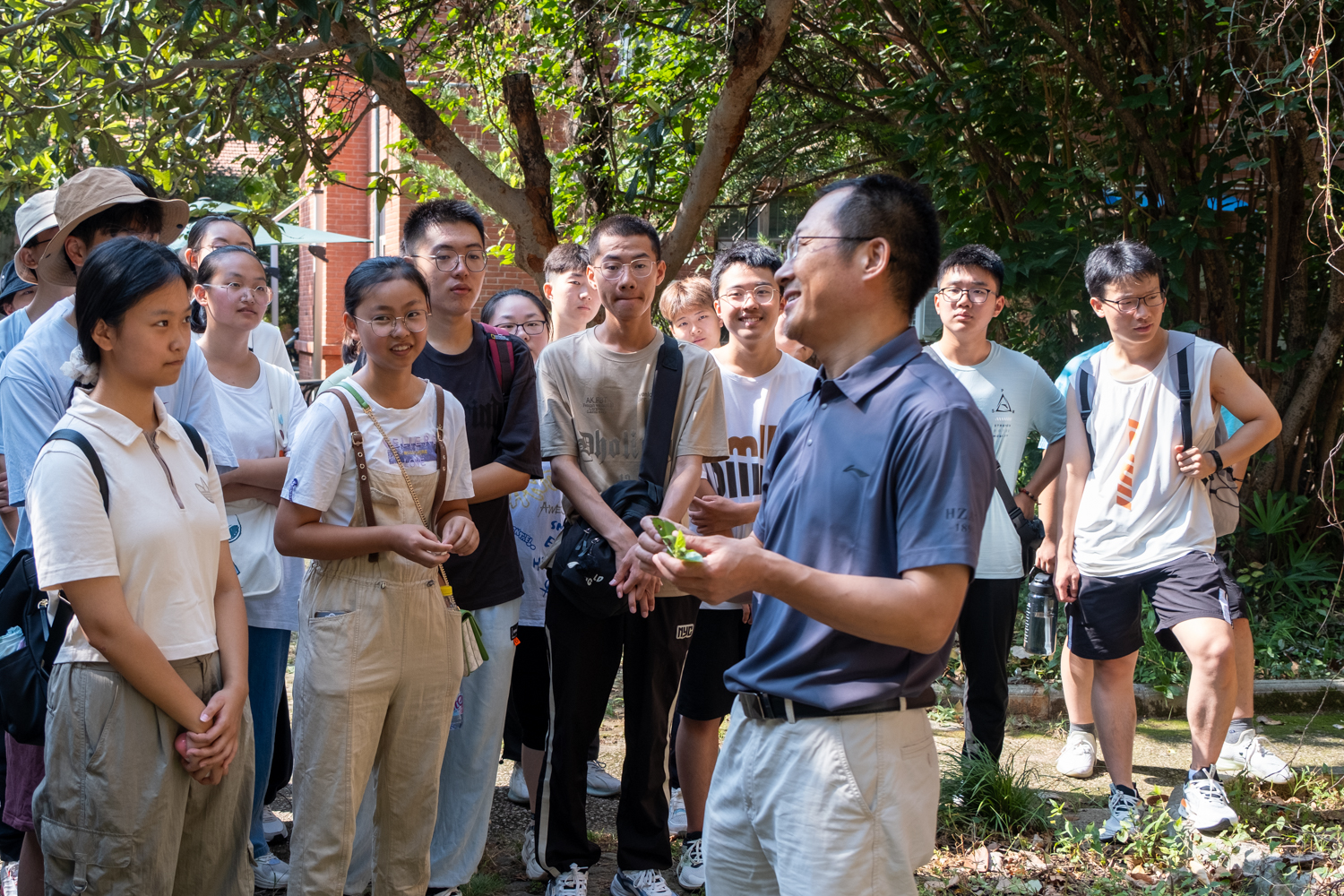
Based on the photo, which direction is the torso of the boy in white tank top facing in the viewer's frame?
toward the camera

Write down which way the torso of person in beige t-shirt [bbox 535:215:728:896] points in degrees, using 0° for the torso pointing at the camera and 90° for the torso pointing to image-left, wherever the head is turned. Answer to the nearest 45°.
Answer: approximately 0°

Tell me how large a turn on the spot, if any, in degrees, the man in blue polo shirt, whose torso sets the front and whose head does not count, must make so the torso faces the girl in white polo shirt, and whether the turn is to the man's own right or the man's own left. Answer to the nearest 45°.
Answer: approximately 45° to the man's own right

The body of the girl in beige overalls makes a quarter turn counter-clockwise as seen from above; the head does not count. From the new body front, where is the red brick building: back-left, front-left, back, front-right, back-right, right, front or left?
front-left

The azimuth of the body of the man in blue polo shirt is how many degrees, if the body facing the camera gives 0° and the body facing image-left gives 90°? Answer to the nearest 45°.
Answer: approximately 45°

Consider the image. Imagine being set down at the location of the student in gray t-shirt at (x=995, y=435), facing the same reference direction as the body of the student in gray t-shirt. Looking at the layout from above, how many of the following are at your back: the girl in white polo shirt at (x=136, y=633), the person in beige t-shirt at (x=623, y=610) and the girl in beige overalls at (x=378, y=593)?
0

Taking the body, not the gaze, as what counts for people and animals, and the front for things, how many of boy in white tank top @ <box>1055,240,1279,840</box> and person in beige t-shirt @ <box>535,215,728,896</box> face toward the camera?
2

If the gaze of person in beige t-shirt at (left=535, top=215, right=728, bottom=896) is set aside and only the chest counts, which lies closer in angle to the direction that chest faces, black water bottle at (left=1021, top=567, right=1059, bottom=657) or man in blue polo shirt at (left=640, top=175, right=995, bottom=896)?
the man in blue polo shirt

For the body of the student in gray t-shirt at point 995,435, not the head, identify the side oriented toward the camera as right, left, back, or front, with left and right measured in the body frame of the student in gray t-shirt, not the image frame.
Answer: front

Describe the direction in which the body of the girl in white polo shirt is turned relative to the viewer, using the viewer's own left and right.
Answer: facing the viewer and to the right of the viewer

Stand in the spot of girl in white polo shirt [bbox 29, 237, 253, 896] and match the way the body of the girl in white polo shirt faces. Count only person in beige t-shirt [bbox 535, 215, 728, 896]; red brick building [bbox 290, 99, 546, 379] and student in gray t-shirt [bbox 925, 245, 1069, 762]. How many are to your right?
0

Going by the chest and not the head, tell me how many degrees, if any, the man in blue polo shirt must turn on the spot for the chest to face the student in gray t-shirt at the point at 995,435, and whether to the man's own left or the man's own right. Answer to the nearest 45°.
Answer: approximately 135° to the man's own right

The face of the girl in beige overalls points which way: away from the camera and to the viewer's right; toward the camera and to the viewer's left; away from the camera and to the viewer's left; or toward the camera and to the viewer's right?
toward the camera and to the viewer's right

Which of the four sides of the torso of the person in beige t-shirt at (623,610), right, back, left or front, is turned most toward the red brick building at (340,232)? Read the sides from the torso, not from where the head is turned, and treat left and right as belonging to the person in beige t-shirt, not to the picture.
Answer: back
